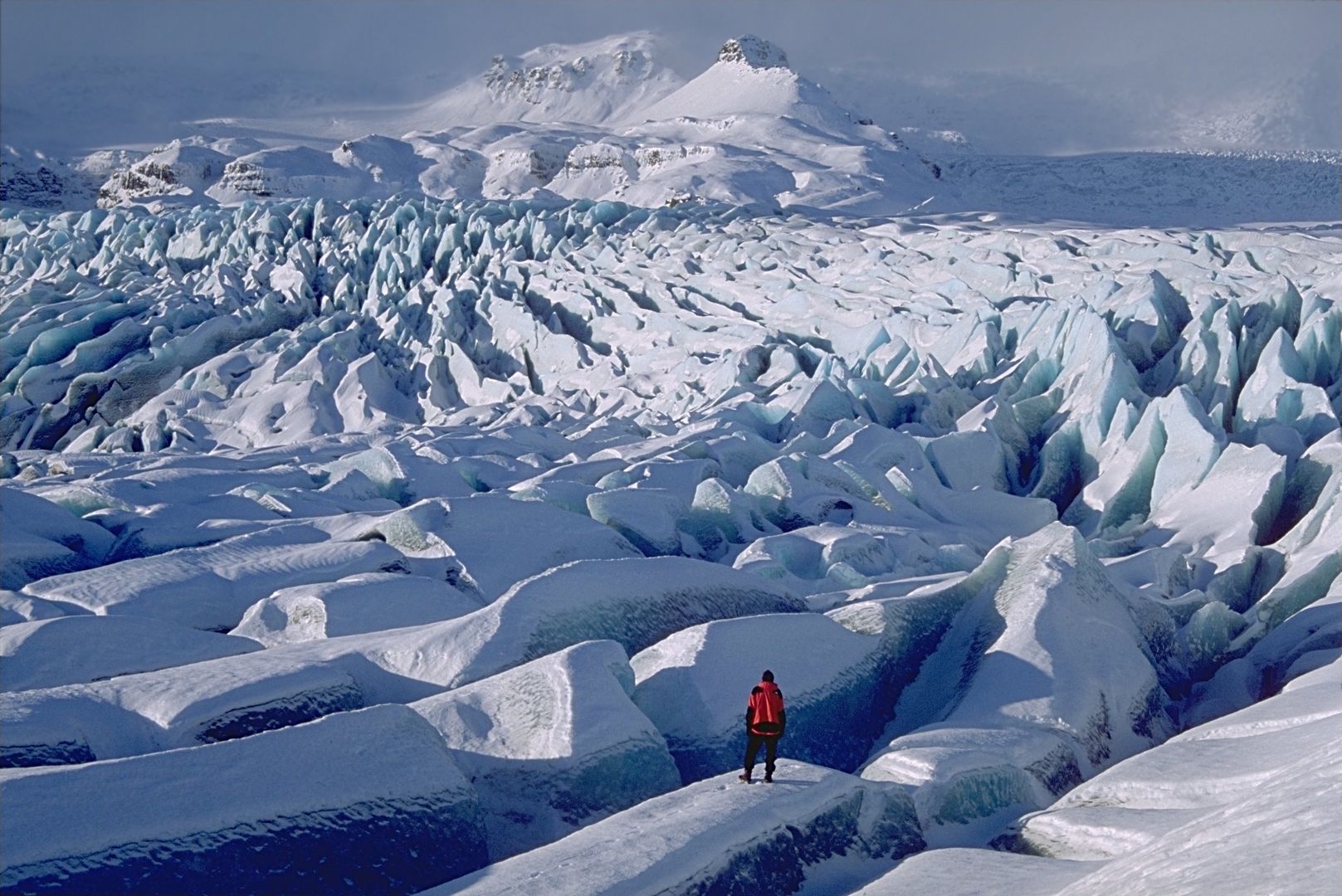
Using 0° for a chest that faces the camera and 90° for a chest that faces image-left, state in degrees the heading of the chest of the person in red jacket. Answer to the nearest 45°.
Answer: approximately 180°
